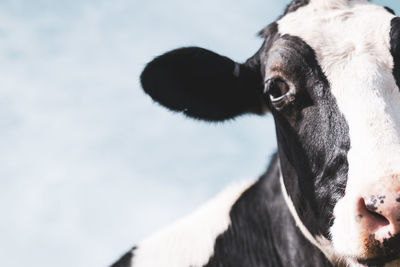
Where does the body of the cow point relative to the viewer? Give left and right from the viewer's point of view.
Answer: facing the viewer and to the right of the viewer
